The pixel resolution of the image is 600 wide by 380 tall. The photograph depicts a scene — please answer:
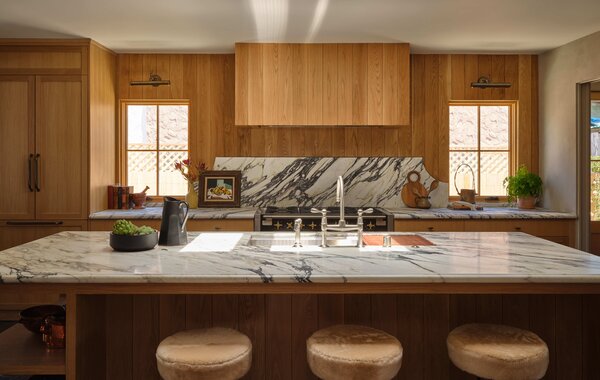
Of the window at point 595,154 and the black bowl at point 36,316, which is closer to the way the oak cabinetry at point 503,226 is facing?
the black bowl

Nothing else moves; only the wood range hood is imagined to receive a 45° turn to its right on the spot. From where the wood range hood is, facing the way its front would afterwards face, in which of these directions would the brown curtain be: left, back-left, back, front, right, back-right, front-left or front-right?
back-left

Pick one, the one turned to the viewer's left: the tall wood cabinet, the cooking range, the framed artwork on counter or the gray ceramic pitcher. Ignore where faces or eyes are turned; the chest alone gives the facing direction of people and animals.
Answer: the gray ceramic pitcher

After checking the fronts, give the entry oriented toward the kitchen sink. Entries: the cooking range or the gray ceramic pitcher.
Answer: the cooking range

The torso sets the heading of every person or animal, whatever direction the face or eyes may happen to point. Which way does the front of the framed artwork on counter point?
toward the camera

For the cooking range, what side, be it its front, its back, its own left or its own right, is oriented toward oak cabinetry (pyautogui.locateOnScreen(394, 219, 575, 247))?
left

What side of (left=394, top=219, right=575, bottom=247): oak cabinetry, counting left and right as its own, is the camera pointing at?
front

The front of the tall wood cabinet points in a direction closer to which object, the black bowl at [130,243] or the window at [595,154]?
the black bowl

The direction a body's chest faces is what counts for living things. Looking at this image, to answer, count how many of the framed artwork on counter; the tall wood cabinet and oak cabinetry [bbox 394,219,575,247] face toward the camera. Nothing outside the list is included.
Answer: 3

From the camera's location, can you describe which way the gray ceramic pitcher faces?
facing to the left of the viewer

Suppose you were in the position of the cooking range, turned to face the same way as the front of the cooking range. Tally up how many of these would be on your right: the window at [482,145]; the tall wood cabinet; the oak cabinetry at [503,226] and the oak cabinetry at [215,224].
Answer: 2

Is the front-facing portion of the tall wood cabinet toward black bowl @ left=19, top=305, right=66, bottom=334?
yes

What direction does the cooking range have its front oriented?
toward the camera
